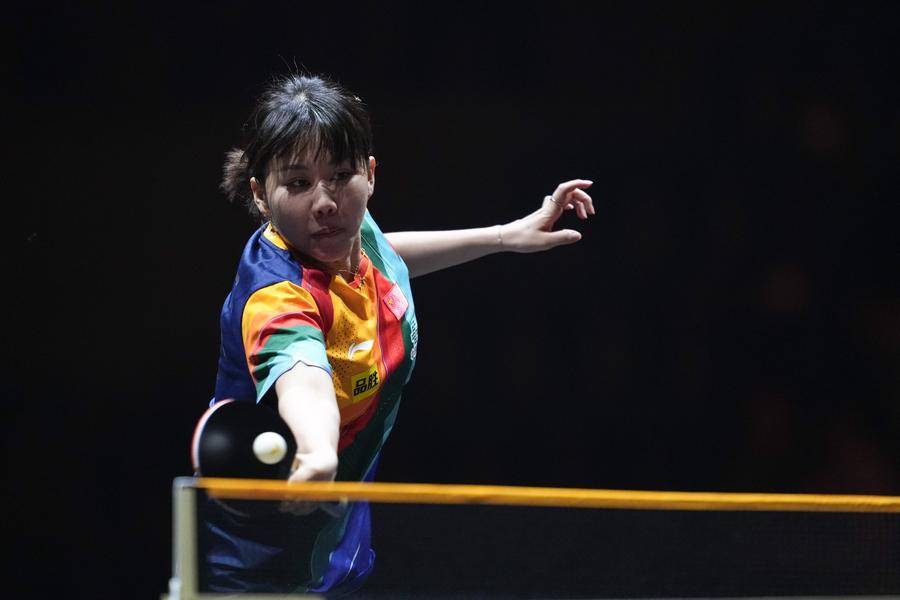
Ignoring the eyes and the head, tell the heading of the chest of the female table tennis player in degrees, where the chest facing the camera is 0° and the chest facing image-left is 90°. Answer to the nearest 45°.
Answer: approximately 315°
